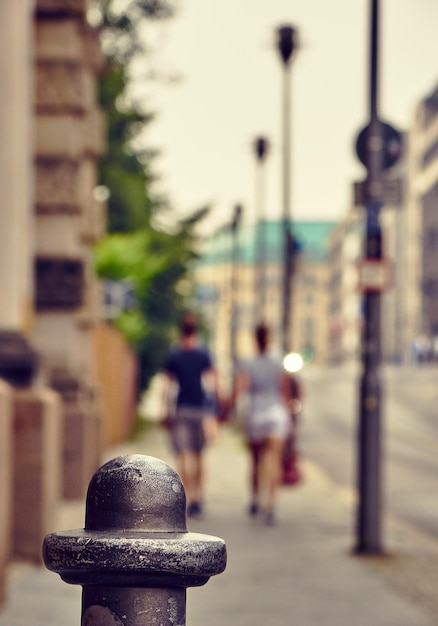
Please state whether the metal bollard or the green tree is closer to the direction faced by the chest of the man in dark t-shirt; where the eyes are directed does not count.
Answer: the green tree

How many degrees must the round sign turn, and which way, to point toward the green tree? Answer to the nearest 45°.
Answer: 0° — it already faces it

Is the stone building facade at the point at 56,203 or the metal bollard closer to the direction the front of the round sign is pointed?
the stone building facade

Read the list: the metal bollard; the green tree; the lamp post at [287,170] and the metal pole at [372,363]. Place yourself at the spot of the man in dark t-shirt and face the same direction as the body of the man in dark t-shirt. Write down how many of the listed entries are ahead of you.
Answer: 2

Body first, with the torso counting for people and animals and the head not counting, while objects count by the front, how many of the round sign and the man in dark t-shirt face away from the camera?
2

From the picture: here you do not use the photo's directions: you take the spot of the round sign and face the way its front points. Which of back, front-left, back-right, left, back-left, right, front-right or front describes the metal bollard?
back

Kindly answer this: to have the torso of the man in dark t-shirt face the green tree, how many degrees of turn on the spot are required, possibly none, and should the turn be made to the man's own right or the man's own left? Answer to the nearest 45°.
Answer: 0° — they already face it

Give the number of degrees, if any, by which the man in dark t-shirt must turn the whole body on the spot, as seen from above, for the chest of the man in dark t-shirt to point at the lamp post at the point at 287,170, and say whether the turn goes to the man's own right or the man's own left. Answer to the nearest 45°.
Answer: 0° — they already face it

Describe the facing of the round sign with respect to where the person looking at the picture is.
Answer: facing away from the viewer

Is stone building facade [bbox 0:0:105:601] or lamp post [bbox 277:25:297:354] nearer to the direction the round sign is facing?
the lamp post

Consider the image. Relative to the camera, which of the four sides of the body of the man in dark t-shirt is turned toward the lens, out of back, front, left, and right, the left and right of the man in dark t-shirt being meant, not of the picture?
back

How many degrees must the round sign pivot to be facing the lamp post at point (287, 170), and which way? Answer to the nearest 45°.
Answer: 0° — it already faces it
